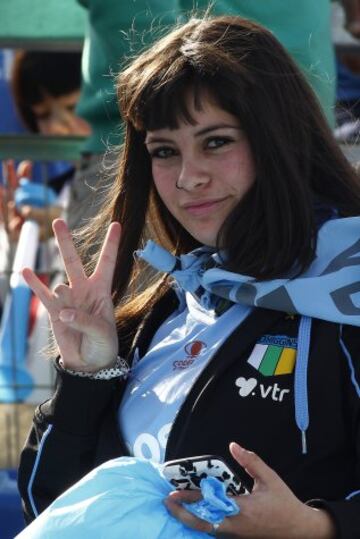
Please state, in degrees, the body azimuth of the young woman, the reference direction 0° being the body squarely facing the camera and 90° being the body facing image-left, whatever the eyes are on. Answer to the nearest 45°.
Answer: approximately 45°

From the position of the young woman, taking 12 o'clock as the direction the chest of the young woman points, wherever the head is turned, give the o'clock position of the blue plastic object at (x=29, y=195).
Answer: The blue plastic object is roughly at 4 o'clock from the young woman.

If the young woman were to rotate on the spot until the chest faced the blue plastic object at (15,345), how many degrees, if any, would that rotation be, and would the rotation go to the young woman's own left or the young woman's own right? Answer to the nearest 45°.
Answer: approximately 135° to the young woman's own right

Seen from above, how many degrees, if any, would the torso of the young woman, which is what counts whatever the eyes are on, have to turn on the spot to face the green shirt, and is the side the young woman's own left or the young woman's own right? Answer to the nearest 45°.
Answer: approximately 135° to the young woman's own right
